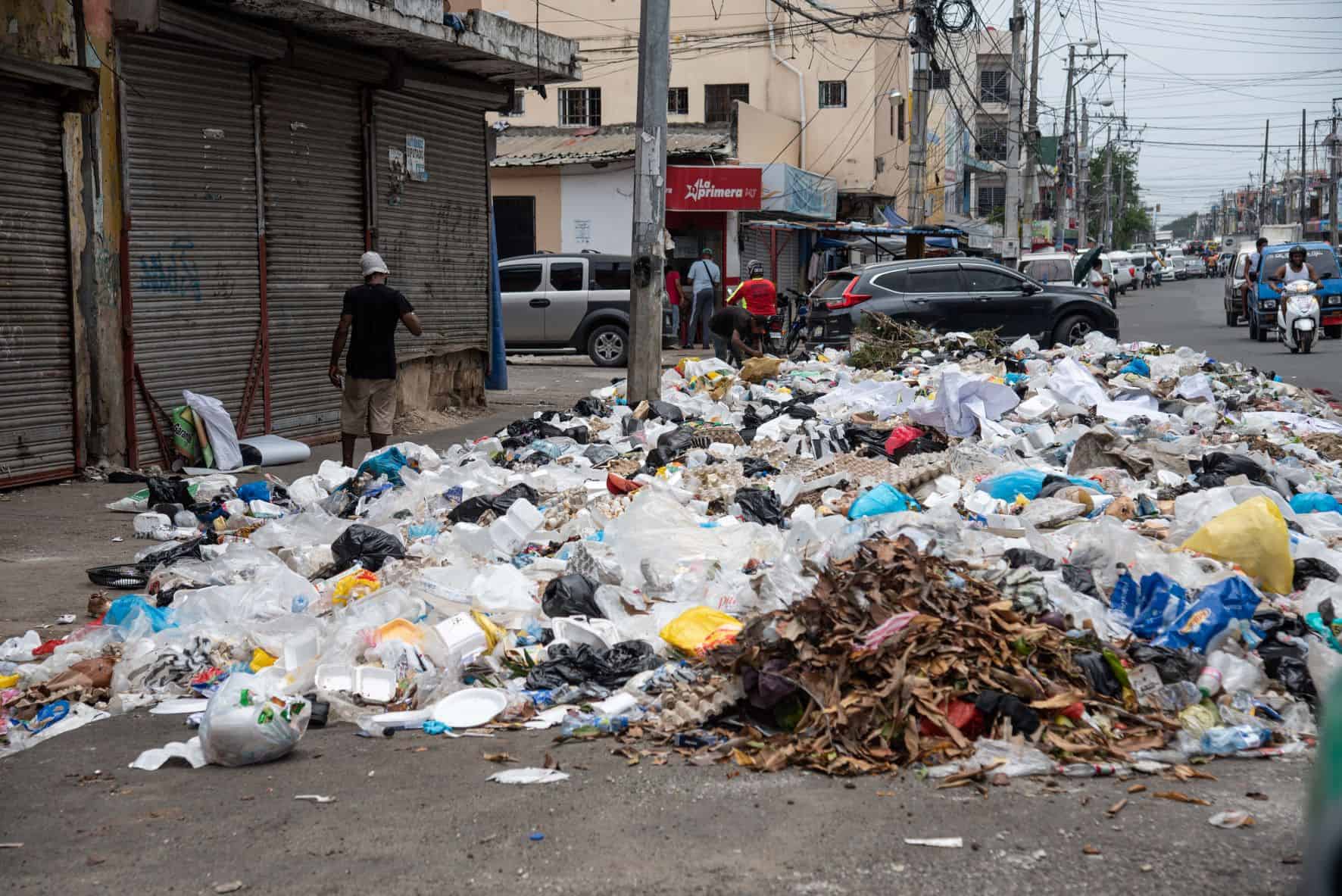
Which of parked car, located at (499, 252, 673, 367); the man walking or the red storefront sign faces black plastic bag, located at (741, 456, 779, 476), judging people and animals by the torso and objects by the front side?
the red storefront sign

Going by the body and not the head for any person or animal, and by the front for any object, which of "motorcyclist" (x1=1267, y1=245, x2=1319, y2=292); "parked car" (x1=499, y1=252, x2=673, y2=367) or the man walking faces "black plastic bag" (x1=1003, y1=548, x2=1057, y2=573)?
the motorcyclist

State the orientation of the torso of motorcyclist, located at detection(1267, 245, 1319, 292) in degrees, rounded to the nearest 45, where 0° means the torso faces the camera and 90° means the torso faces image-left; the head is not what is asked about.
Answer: approximately 0°

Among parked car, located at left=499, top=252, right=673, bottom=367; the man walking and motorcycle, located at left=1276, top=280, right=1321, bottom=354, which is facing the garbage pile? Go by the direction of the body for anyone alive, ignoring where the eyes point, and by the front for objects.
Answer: the motorcycle

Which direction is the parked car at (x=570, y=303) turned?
to the viewer's left

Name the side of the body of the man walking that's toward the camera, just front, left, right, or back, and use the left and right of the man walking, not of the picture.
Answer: back

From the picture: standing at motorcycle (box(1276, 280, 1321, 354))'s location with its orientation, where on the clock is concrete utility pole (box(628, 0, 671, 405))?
The concrete utility pole is roughly at 1 o'clock from the motorcycle.

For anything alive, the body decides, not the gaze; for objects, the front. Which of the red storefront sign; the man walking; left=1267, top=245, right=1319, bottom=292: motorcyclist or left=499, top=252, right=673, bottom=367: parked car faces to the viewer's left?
the parked car

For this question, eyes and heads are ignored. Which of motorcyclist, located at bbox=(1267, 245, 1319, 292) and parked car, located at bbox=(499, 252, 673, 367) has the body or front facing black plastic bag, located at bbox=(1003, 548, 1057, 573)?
the motorcyclist

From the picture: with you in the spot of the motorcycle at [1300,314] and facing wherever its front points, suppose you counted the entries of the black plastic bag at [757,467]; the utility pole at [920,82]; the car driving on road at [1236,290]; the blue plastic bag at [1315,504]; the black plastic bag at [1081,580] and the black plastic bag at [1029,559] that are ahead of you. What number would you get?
4

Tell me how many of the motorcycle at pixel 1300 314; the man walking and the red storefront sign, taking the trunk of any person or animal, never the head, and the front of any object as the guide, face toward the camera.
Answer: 2
